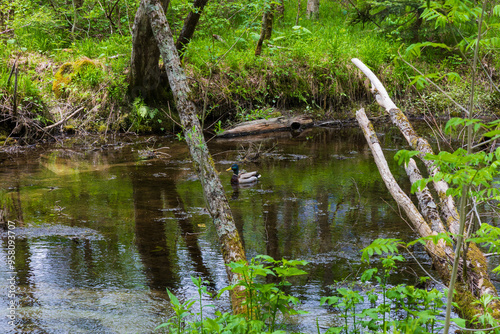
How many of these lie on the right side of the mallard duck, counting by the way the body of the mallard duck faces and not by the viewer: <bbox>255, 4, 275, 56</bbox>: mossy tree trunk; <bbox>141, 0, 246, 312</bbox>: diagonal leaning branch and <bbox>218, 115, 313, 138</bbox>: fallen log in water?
2

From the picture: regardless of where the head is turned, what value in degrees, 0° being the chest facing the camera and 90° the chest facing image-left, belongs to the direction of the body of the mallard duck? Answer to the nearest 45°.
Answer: approximately 90°

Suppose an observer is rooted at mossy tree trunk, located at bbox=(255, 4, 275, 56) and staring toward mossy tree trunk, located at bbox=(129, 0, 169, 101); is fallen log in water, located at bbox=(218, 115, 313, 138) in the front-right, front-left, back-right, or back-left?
front-left

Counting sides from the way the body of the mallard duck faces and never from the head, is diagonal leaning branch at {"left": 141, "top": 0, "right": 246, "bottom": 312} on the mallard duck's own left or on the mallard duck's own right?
on the mallard duck's own left

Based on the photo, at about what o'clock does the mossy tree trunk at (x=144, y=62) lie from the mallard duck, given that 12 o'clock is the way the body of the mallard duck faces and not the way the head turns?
The mossy tree trunk is roughly at 2 o'clock from the mallard duck.

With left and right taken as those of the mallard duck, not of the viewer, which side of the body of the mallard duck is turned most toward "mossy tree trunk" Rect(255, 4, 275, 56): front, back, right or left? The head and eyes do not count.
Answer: right

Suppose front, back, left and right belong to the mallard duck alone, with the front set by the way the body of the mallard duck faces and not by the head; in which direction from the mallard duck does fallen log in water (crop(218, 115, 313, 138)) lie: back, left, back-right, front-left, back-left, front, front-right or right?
right

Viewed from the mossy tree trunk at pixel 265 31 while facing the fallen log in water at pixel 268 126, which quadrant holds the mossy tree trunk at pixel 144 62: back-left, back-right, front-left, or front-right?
front-right
